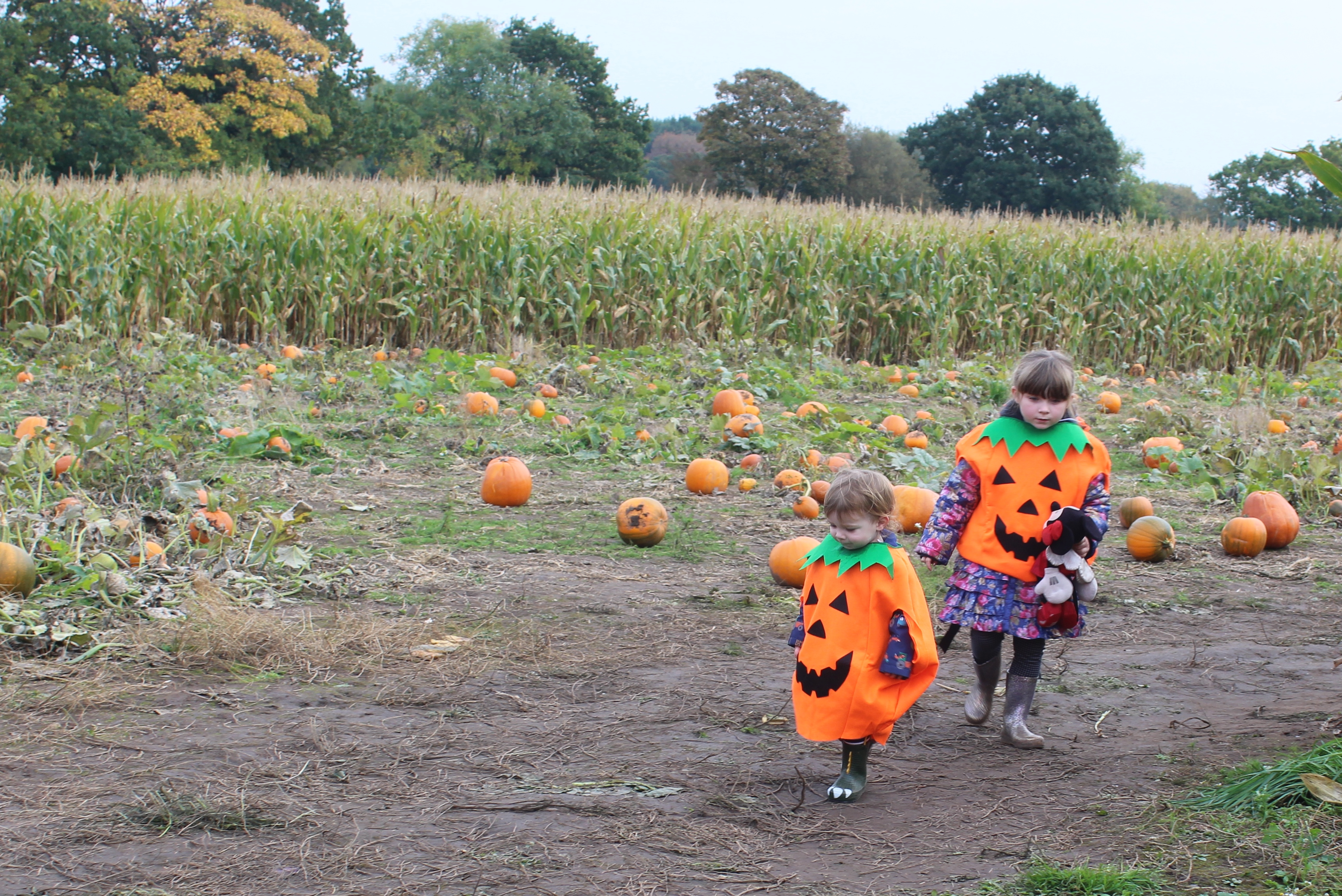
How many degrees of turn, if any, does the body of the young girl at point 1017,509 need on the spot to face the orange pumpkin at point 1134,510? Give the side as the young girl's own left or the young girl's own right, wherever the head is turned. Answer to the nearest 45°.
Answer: approximately 180°

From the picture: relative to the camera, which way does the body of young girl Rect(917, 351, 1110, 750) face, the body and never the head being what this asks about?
toward the camera

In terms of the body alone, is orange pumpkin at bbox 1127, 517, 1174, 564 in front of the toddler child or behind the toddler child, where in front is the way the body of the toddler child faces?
behind

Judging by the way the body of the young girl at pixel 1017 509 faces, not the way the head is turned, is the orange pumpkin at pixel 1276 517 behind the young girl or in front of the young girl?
behind

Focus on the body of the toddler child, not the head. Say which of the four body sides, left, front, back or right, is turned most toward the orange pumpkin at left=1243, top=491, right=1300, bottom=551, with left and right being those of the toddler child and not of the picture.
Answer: back

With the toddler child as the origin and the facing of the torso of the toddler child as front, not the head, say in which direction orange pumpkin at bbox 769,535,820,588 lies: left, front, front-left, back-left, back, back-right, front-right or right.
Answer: back-right

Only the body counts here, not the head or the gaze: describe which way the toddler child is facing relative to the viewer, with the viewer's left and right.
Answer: facing the viewer and to the left of the viewer

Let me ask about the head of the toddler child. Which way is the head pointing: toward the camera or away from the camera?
toward the camera

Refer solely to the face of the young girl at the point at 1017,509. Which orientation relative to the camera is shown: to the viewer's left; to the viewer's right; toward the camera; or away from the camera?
toward the camera

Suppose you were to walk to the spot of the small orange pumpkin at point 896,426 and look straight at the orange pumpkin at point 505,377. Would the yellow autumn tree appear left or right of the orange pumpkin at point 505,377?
right

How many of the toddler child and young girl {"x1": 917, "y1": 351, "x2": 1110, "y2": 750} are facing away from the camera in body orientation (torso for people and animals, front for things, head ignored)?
0
